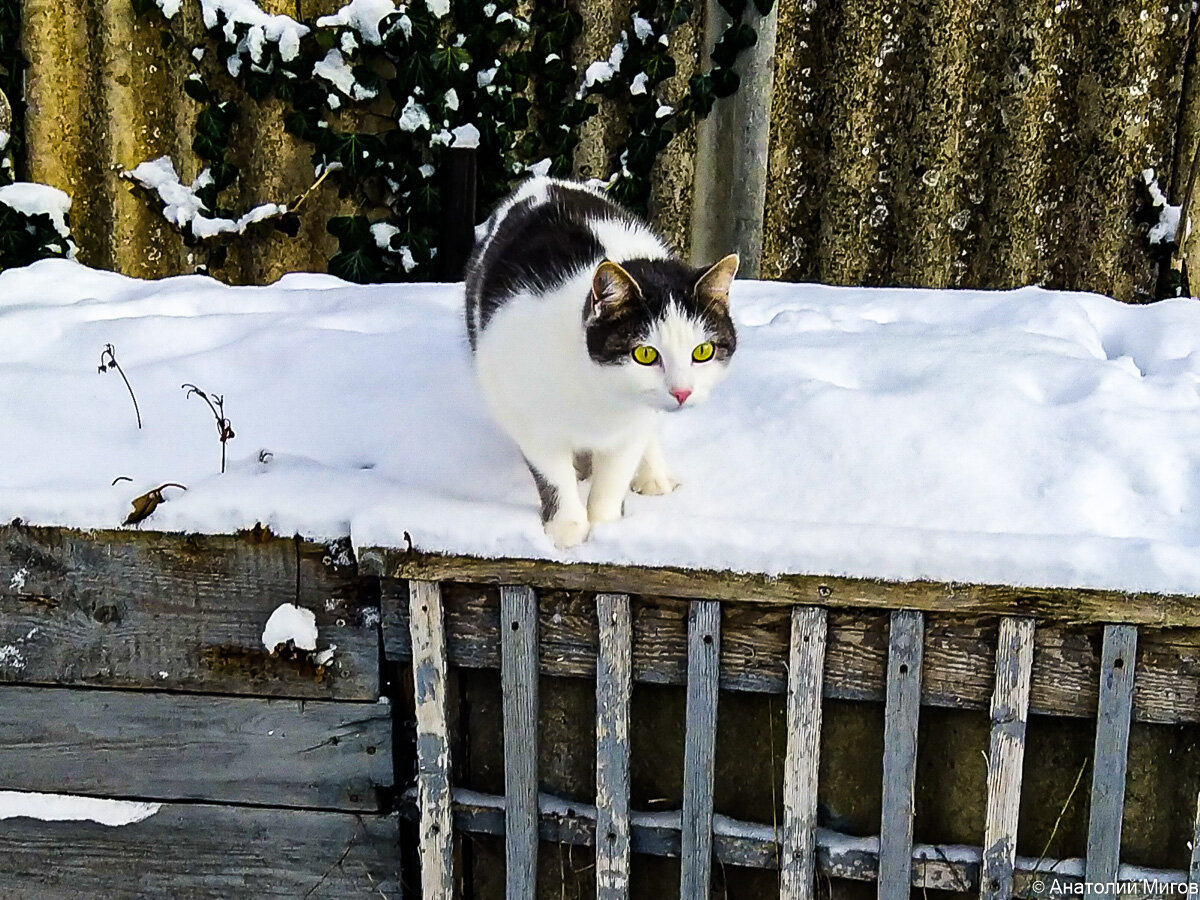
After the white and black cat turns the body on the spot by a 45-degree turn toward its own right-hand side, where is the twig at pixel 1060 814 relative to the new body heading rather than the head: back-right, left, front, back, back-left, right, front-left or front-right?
left

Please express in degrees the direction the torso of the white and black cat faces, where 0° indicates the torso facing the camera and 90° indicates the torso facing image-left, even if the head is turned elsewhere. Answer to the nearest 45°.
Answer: approximately 315°

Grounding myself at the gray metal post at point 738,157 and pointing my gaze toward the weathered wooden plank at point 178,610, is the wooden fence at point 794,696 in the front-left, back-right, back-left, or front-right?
front-left

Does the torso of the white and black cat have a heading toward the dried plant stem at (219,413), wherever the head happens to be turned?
no

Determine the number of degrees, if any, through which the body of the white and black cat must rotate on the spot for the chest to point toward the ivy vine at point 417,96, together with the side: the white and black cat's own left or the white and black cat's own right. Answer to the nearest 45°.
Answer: approximately 135° to the white and black cat's own left

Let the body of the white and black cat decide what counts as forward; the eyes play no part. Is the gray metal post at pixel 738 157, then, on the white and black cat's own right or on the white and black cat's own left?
on the white and black cat's own left
